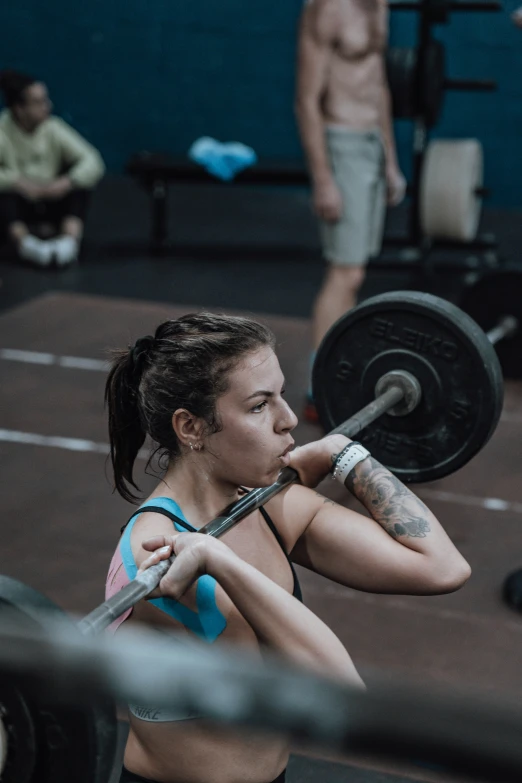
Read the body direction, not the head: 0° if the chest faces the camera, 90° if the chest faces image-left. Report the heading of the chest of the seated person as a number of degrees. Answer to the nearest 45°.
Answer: approximately 0°

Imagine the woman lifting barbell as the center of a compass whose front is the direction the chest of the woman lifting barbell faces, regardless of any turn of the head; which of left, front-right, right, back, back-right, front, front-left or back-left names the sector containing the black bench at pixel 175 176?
back-left

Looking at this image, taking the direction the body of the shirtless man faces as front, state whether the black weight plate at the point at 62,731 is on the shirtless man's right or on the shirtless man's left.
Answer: on the shirtless man's right

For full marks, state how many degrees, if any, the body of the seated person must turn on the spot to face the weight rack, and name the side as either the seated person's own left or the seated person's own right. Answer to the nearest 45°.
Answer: approximately 90° to the seated person's own left

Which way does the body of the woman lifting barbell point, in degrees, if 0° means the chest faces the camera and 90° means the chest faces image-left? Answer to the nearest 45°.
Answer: approximately 315°

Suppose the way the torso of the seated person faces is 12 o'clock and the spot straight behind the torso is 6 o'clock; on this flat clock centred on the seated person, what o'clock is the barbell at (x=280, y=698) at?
The barbell is roughly at 12 o'clock from the seated person.

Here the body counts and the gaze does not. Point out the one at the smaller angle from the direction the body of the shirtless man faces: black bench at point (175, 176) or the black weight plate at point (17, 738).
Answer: the black weight plate

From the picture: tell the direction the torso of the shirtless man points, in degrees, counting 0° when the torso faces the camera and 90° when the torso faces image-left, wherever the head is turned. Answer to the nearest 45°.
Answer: approximately 315°

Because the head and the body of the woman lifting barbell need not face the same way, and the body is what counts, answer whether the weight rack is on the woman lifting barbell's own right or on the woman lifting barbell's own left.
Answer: on the woman lifting barbell's own left
